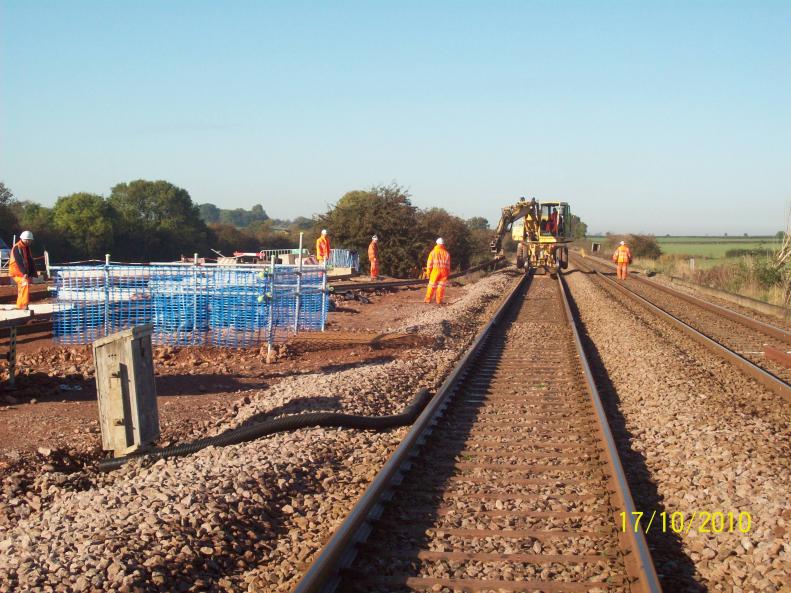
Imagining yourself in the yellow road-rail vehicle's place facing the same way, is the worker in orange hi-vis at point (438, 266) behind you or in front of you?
in front

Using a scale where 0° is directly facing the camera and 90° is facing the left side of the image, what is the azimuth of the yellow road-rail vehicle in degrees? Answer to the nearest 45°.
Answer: approximately 0°

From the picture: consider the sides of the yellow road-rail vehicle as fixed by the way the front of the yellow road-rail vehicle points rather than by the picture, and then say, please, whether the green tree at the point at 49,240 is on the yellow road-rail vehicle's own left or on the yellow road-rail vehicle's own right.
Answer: on the yellow road-rail vehicle's own right

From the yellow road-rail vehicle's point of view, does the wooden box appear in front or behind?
in front
